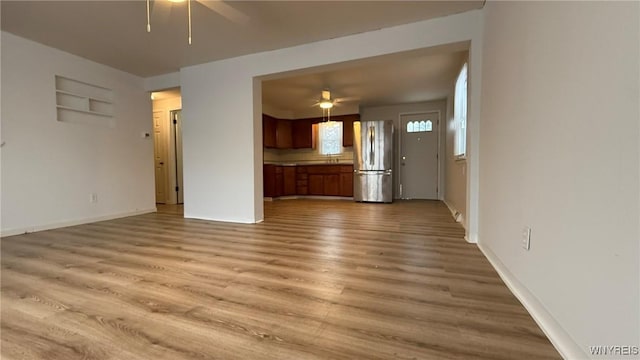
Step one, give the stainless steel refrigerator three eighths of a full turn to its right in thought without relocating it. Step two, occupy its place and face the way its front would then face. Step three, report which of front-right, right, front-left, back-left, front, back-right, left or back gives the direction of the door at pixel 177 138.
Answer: front-left

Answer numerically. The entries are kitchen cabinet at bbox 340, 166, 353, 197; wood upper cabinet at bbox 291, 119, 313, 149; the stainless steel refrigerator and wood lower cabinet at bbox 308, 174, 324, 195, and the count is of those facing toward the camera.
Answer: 4

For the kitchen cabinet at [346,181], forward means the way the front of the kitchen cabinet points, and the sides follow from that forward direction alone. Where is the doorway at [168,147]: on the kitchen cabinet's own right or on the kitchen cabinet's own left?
on the kitchen cabinet's own right

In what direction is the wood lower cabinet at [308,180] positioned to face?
toward the camera

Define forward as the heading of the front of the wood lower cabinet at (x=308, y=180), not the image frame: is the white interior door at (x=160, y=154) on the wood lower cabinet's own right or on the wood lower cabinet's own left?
on the wood lower cabinet's own right

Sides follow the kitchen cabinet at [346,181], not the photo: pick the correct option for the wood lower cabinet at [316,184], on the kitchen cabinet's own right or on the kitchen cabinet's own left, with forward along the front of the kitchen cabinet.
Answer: on the kitchen cabinet's own right

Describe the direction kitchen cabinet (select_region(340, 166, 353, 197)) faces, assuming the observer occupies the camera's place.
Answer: facing the viewer

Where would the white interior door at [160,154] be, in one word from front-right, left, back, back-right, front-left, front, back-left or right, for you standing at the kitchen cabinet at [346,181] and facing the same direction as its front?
right

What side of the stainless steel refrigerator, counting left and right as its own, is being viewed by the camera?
front
